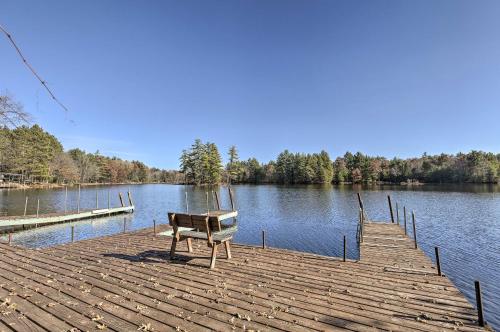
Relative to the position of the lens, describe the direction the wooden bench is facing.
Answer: facing away from the viewer and to the right of the viewer

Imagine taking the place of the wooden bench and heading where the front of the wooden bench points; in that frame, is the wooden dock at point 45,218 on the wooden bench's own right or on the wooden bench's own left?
on the wooden bench's own left
